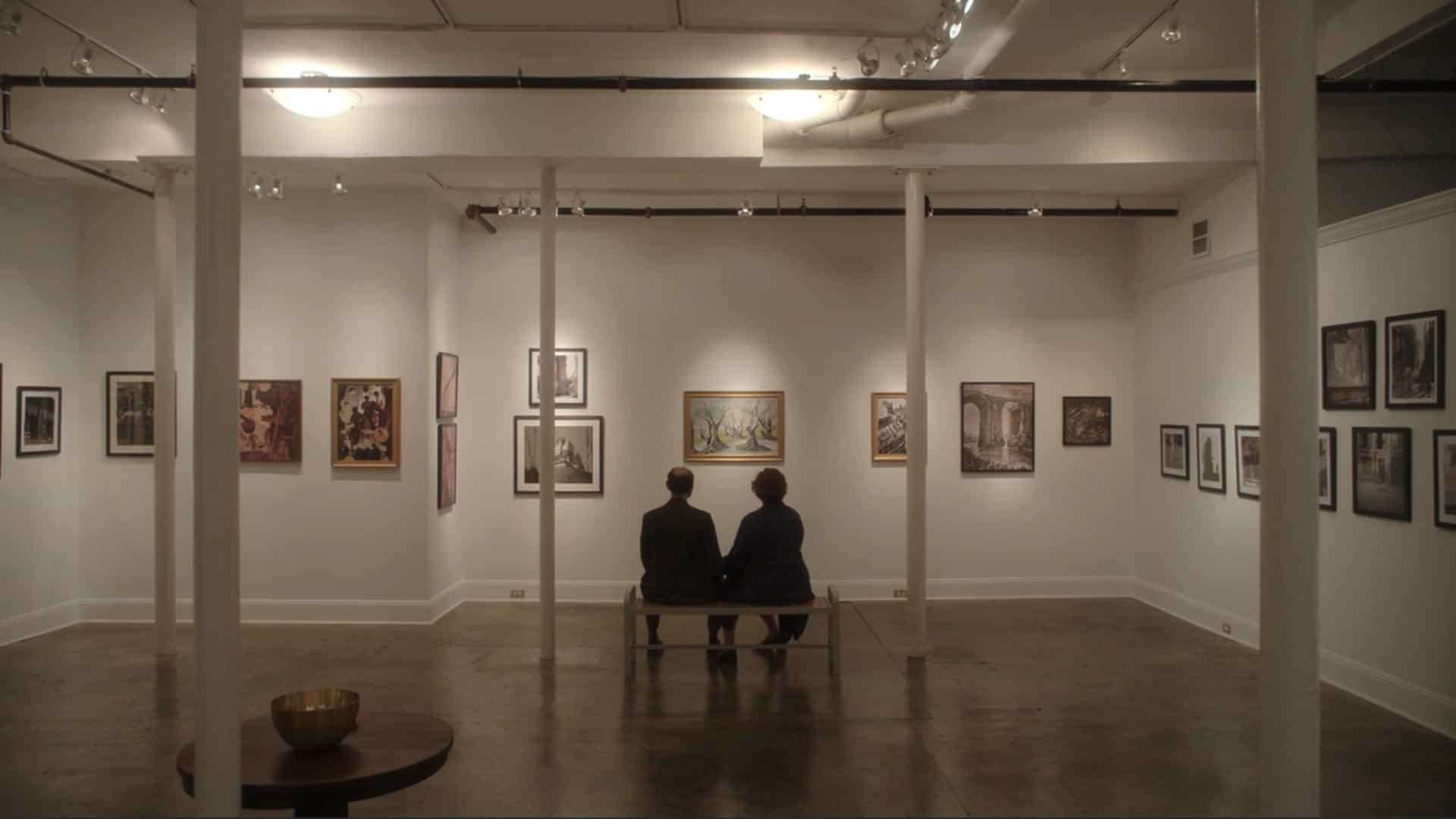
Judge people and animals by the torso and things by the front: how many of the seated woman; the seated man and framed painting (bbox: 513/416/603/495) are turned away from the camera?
2

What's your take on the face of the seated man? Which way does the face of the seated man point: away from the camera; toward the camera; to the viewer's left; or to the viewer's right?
away from the camera

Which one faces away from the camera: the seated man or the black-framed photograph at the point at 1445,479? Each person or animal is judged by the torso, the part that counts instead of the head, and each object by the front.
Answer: the seated man

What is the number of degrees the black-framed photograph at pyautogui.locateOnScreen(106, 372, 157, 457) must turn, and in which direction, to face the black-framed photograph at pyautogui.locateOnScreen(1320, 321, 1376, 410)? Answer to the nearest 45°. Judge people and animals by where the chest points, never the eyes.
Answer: approximately 45° to its left

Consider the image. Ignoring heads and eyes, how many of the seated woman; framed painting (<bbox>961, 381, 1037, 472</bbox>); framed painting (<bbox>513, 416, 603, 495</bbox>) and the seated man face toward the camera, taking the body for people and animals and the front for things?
2

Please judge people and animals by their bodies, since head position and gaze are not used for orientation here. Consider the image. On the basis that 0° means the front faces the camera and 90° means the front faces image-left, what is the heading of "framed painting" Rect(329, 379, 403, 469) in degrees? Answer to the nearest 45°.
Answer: approximately 0°

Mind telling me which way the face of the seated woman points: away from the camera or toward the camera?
away from the camera

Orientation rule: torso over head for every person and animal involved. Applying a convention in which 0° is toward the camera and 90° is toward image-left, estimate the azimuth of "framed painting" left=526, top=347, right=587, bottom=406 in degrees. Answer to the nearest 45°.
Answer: approximately 0°
